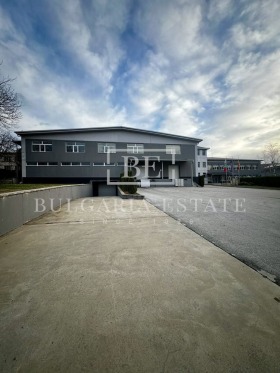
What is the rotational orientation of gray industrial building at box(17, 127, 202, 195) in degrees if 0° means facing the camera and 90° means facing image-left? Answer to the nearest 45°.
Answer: approximately 0°

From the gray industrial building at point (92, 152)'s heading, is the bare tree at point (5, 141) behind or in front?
in front

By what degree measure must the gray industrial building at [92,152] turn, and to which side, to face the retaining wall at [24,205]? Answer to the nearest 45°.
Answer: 0° — it already faces it
